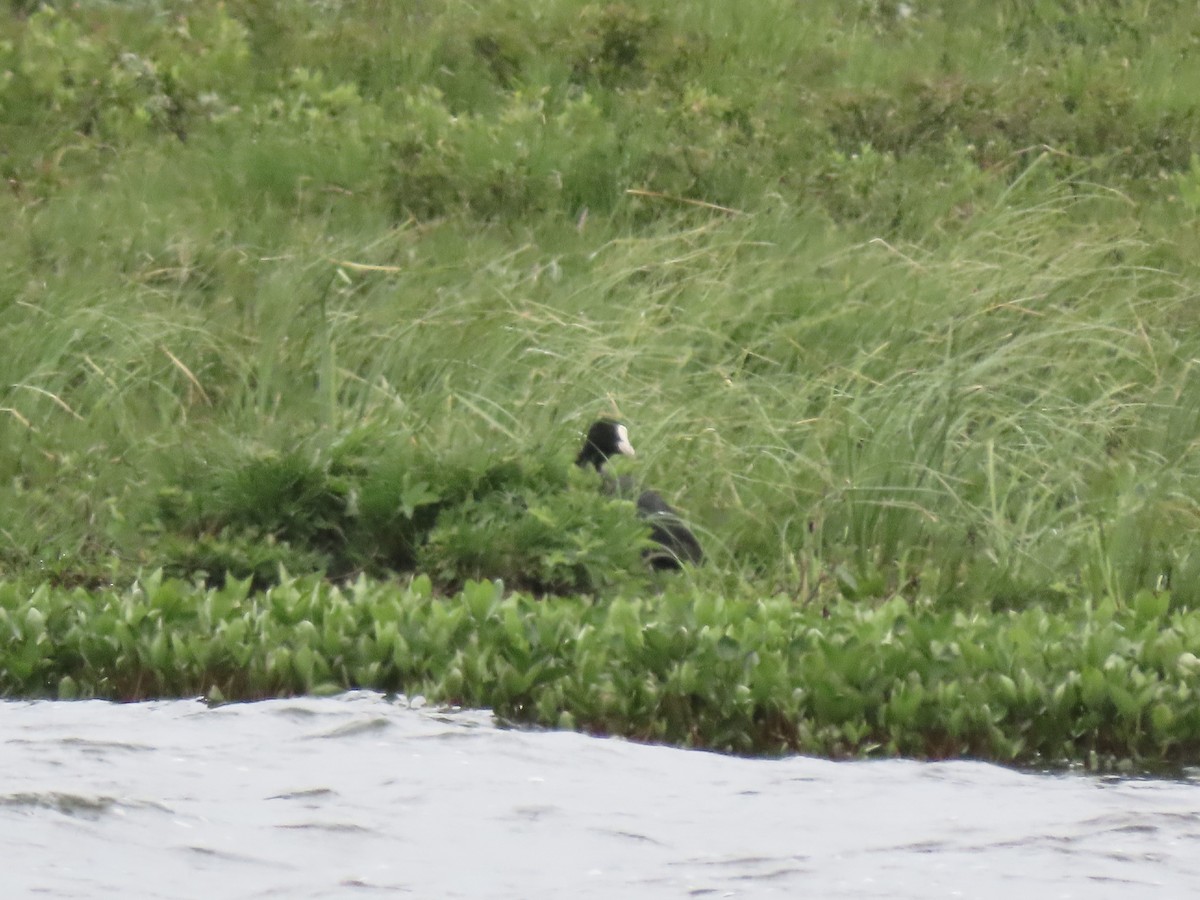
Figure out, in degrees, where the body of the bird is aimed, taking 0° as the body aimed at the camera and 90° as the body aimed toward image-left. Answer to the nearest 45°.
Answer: approximately 90°
